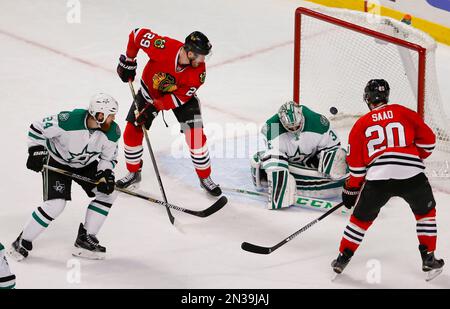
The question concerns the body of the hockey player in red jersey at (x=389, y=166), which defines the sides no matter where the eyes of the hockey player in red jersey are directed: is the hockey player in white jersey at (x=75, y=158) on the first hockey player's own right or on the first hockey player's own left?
on the first hockey player's own left

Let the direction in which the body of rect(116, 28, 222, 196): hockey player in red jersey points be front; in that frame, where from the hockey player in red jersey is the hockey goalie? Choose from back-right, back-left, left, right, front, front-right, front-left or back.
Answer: left

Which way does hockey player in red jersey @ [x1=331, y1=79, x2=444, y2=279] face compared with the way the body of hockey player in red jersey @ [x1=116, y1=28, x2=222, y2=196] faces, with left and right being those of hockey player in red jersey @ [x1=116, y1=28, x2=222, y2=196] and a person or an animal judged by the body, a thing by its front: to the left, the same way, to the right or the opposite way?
the opposite way

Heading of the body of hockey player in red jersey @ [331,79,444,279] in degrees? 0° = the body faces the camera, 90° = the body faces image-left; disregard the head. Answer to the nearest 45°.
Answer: approximately 180°

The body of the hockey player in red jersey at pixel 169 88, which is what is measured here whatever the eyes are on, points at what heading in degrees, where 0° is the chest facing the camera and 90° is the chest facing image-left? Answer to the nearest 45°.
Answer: approximately 0°

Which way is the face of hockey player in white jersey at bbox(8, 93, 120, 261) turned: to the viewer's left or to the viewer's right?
to the viewer's right
